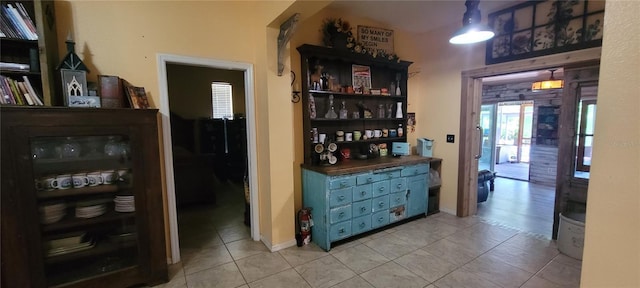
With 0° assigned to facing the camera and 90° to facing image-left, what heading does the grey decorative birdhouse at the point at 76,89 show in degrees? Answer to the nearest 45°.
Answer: approximately 0°

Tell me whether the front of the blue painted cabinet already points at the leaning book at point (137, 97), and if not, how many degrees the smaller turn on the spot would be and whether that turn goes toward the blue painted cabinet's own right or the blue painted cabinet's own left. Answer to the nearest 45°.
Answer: approximately 90° to the blue painted cabinet's own right

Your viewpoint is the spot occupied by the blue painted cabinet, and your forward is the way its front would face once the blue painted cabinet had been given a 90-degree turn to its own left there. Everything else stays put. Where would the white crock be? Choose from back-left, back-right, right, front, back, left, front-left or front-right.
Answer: front-right

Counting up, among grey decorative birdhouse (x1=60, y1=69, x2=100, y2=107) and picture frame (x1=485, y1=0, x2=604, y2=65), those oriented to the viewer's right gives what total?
0

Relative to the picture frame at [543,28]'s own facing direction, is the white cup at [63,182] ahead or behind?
ahead

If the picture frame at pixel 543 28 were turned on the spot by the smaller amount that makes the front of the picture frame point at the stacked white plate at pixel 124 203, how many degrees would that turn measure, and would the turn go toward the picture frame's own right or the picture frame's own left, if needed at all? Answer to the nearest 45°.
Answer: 0° — it already faces it

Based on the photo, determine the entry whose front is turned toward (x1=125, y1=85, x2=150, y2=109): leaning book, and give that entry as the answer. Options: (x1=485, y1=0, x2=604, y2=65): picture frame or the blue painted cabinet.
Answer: (x1=485, y1=0, x2=604, y2=65): picture frame

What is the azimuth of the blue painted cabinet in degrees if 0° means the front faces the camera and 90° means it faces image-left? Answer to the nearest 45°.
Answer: approximately 315°
